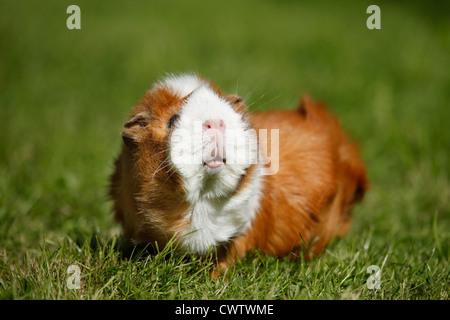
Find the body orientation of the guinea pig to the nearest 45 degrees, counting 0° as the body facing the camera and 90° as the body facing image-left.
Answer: approximately 45°
